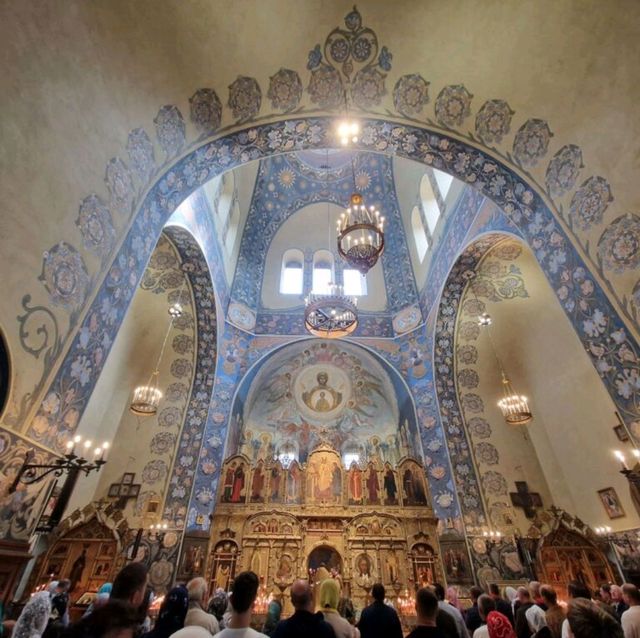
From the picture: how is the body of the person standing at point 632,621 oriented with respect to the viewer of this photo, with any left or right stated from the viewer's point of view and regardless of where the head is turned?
facing away from the viewer and to the left of the viewer

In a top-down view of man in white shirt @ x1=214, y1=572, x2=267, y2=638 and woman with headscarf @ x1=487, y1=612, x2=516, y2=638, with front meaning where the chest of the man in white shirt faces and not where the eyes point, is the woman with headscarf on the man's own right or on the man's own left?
on the man's own right

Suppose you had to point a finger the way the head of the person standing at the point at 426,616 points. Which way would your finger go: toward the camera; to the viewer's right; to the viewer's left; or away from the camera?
away from the camera

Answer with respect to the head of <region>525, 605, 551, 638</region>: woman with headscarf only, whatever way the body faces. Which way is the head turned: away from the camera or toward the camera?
away from the camera

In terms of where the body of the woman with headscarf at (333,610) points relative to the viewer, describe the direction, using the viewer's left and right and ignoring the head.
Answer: facing away from the viewer

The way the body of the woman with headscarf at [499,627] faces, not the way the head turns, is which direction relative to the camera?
away from the camera

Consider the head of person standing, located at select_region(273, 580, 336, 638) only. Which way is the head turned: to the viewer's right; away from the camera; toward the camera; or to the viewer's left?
away from the camera

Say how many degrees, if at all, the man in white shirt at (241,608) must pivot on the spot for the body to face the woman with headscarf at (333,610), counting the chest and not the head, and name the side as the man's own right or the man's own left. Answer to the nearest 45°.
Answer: approximately 45° to the man's own right

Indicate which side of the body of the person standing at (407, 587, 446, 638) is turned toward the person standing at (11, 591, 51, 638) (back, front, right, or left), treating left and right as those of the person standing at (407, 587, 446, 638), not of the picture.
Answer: left

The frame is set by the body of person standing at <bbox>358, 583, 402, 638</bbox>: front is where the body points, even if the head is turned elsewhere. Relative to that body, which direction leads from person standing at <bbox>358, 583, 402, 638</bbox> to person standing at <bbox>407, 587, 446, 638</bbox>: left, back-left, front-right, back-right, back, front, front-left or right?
back-right

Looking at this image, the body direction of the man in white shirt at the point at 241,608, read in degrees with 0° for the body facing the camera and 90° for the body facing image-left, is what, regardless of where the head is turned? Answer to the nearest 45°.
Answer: approximately 180°

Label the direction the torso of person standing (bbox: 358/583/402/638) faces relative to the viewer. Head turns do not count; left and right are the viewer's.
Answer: facing away from the viewer
